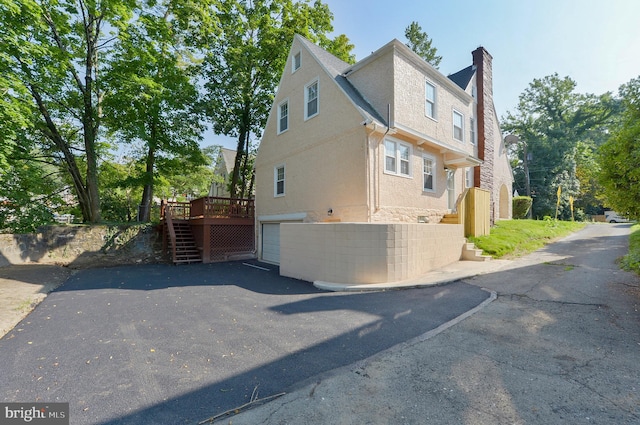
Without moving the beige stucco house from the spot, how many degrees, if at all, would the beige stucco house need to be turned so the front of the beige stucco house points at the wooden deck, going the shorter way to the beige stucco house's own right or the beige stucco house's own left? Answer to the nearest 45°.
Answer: approximately 135° to the beige stucco house's own right

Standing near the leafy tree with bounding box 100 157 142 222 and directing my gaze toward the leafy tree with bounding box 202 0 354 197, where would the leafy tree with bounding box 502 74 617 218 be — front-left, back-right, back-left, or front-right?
front-left

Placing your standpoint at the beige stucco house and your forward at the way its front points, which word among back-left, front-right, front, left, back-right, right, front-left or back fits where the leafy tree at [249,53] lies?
back

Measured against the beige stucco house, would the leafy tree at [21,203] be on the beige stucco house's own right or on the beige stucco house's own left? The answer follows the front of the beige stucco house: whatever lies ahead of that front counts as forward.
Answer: on the beige stucco house's own right

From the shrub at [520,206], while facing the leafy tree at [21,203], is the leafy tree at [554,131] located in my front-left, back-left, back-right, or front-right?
back-right

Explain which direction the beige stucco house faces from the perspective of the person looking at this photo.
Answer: facing the viewer and to the right of the viewer

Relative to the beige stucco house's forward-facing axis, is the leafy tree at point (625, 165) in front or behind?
in front

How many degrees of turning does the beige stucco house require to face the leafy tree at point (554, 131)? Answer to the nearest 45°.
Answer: approximately 90° to its left

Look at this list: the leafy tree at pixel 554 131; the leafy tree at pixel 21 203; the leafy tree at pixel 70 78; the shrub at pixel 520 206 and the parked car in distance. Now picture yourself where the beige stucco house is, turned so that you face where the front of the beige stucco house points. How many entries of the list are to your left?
3

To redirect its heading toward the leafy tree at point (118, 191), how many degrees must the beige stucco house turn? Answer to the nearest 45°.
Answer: approximately 135° to its right

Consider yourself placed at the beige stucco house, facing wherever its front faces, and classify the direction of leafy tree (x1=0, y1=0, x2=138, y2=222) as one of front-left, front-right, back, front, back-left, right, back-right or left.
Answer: back-right

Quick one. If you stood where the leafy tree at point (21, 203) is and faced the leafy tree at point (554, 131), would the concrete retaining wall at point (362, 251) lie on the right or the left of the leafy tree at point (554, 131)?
right

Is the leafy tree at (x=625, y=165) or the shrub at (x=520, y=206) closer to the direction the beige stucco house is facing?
the leafy tree

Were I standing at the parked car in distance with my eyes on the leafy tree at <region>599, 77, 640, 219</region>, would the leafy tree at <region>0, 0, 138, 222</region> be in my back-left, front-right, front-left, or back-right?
front-right
